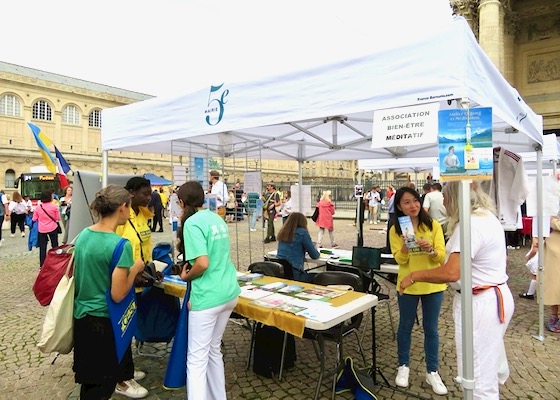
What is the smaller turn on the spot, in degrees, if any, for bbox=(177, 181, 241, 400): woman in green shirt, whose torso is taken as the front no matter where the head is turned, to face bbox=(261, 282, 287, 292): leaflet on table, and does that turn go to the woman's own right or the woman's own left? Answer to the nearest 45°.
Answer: approximately 90° to the woman's own right

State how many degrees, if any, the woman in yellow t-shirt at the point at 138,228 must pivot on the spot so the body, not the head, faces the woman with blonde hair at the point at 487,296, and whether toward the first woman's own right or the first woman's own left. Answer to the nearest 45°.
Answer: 0° — they already face them

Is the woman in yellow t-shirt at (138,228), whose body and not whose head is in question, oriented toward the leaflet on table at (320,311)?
yes

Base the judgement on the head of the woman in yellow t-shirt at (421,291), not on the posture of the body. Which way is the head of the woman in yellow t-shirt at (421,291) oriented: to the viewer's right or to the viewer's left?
to the viewer's right

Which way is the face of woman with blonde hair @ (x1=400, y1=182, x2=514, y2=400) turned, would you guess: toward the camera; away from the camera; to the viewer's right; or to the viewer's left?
to the viewer's left

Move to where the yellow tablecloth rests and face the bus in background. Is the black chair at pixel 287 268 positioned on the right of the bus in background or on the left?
right

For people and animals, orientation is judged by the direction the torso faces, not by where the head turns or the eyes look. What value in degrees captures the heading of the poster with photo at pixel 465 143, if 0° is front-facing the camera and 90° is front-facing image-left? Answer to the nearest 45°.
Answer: approximately 0°

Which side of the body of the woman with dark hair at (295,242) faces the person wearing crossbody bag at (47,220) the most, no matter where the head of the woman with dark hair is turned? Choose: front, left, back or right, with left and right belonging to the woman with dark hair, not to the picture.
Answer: left

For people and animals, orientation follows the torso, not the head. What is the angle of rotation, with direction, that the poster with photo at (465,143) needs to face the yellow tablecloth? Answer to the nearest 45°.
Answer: approximately 90° to its right
